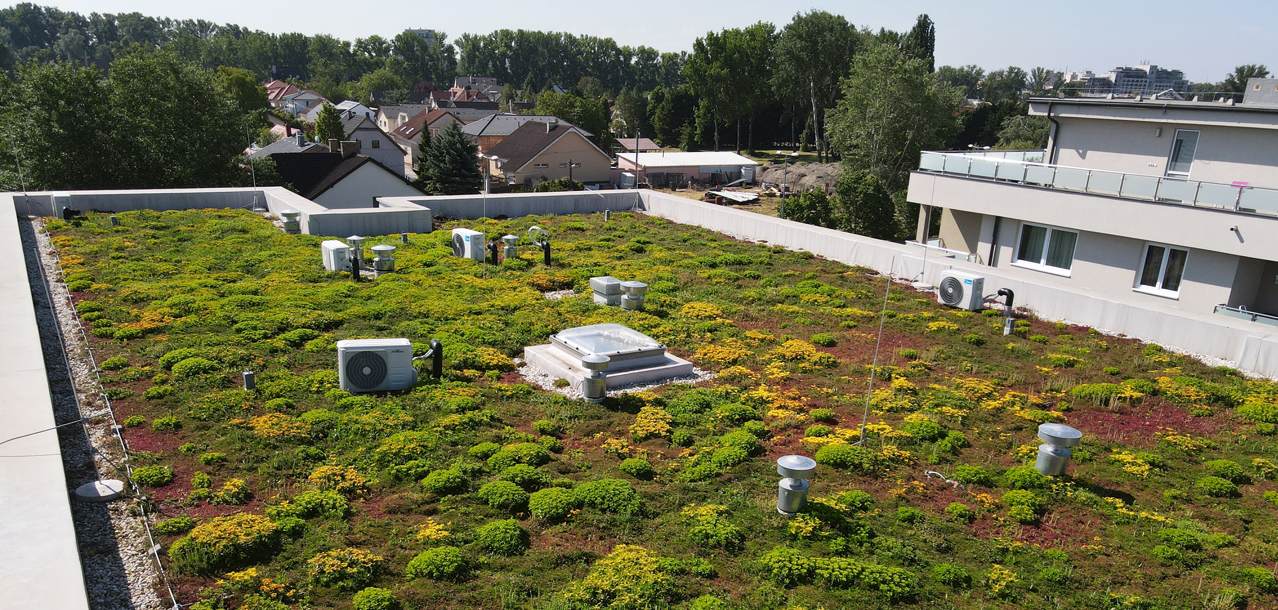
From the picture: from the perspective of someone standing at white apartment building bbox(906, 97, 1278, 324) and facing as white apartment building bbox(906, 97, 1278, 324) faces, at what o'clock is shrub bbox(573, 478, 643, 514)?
The shrub is roughly at 11 o'clock from the white apartment building.

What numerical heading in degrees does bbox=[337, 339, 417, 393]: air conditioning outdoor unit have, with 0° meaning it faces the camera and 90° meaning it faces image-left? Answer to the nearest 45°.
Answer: approximately 0°

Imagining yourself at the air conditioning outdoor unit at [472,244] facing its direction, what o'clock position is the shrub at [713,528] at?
The shrub is roughly at 10 o'clock from the air conditioning outdoor unit.

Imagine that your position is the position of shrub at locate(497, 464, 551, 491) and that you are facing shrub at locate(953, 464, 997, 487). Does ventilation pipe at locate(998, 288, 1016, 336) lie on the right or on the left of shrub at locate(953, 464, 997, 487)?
left

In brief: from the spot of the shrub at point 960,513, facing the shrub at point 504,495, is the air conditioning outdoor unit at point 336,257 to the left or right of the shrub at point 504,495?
right

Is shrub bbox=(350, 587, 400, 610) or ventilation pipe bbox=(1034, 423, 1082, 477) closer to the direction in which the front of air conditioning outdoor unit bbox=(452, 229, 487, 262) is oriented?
the shrub

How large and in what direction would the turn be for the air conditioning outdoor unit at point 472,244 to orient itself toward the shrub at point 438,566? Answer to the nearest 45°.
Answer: approximately 45° to its left

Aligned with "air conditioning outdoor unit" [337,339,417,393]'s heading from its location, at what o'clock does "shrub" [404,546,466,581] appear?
The shrub is roughly at 12 o'clock from the air conditioning outdoor unit.

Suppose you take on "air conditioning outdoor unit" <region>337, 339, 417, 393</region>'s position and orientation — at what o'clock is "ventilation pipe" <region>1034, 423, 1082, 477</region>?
The ventilation pipe is roughly at 10 o'clock from the air conditioning outdoor unit.

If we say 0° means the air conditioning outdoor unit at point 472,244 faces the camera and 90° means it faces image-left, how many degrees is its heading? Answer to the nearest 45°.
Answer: approximately 45°

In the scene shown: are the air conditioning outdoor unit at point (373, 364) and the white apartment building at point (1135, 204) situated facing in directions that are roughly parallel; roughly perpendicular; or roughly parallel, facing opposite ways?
roughly perpendicular

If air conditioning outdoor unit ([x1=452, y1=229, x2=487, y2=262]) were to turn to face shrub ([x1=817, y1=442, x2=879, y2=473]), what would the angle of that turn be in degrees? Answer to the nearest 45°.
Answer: approximately 45° to its left

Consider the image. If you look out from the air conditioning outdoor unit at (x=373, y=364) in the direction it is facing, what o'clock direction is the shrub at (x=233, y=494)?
The shrub is roughly at 1 o'clock from the air conditioning outdoor unit.
